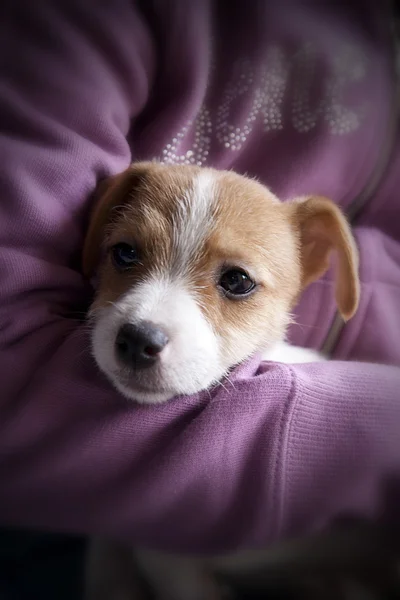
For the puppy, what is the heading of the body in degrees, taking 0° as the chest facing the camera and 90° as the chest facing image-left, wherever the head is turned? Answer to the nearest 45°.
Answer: approximately 45°
